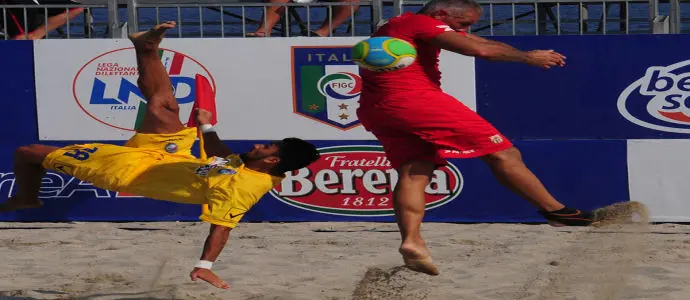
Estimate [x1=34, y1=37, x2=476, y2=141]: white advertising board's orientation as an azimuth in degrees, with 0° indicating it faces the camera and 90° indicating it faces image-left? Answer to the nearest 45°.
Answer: approximately 0°

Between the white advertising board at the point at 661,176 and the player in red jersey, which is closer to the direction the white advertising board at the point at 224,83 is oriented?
the player in red jersey

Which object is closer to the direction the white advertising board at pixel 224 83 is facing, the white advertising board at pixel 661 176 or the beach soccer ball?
the beach soccer ball

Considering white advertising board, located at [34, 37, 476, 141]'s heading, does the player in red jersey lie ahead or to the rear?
ahead

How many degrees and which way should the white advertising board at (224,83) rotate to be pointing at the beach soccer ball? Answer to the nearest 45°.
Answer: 0° — it already faces it

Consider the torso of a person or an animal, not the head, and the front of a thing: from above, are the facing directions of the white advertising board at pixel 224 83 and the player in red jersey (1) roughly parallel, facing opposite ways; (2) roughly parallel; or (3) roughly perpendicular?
roughly perpendicular

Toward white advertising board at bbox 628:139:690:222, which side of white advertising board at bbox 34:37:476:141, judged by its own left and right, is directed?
left

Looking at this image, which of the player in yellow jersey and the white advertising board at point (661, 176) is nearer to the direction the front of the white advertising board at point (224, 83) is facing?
the player in yellow jersey
